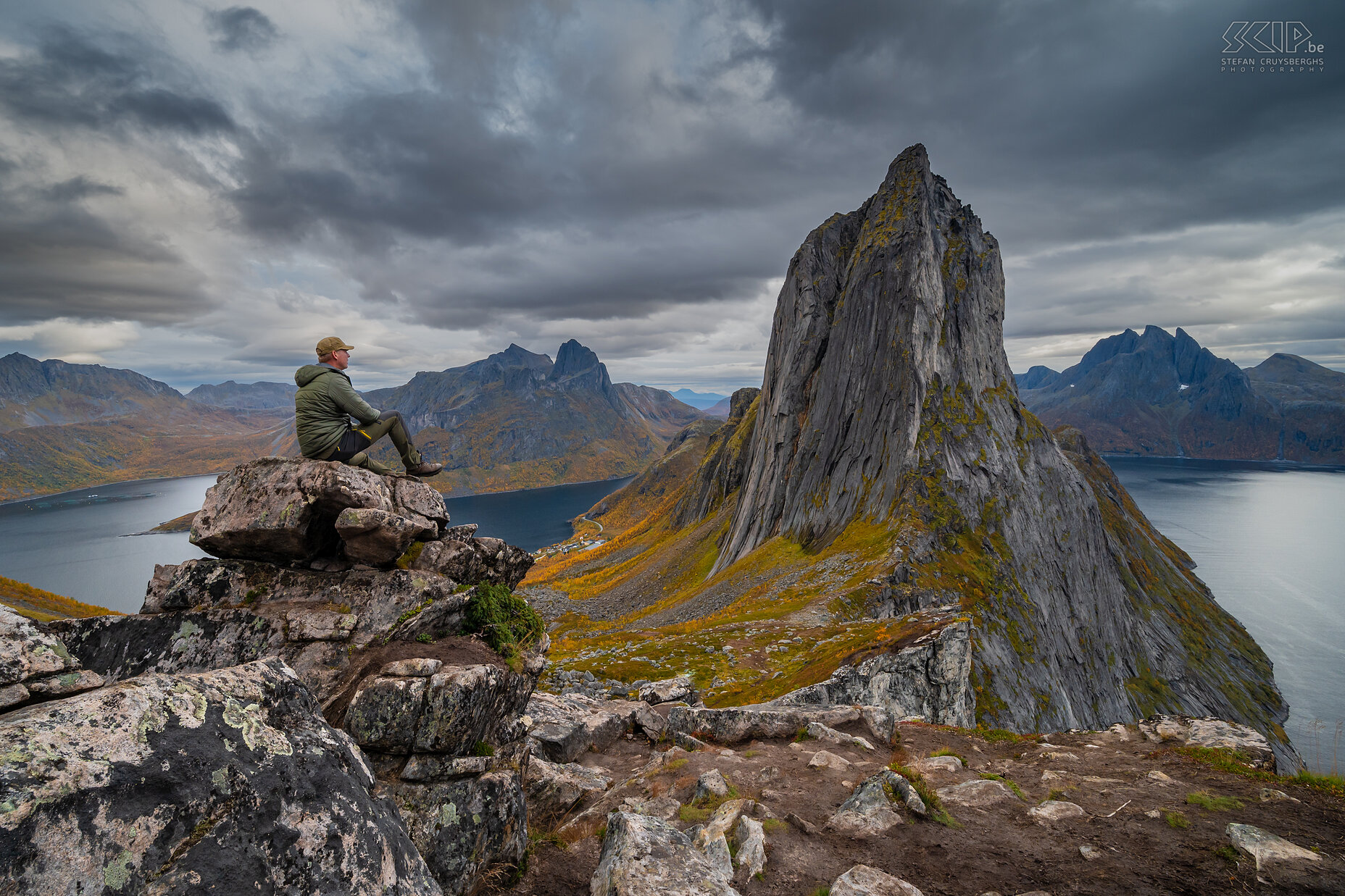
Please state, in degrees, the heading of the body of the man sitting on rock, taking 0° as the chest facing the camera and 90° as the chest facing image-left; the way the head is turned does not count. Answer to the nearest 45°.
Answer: approximately 270°

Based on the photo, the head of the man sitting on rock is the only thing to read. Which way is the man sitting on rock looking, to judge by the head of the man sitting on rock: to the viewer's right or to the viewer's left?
to the viewer's right

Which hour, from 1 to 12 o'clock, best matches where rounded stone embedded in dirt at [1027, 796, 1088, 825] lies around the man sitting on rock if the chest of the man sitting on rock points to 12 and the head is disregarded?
The rounded stone embedded in dirt is roughly at 1 o'clock from the man sitting on rock.

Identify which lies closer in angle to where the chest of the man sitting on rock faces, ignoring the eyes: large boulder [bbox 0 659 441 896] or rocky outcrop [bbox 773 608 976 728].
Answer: the rocky outcrop

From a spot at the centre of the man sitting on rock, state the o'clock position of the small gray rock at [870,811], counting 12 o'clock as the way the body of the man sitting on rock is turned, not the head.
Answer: The small gray rock is roughly at 1 o'clock from the man sitting on rock.

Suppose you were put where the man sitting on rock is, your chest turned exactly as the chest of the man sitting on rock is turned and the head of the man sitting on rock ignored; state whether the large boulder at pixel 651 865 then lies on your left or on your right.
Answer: on your right
